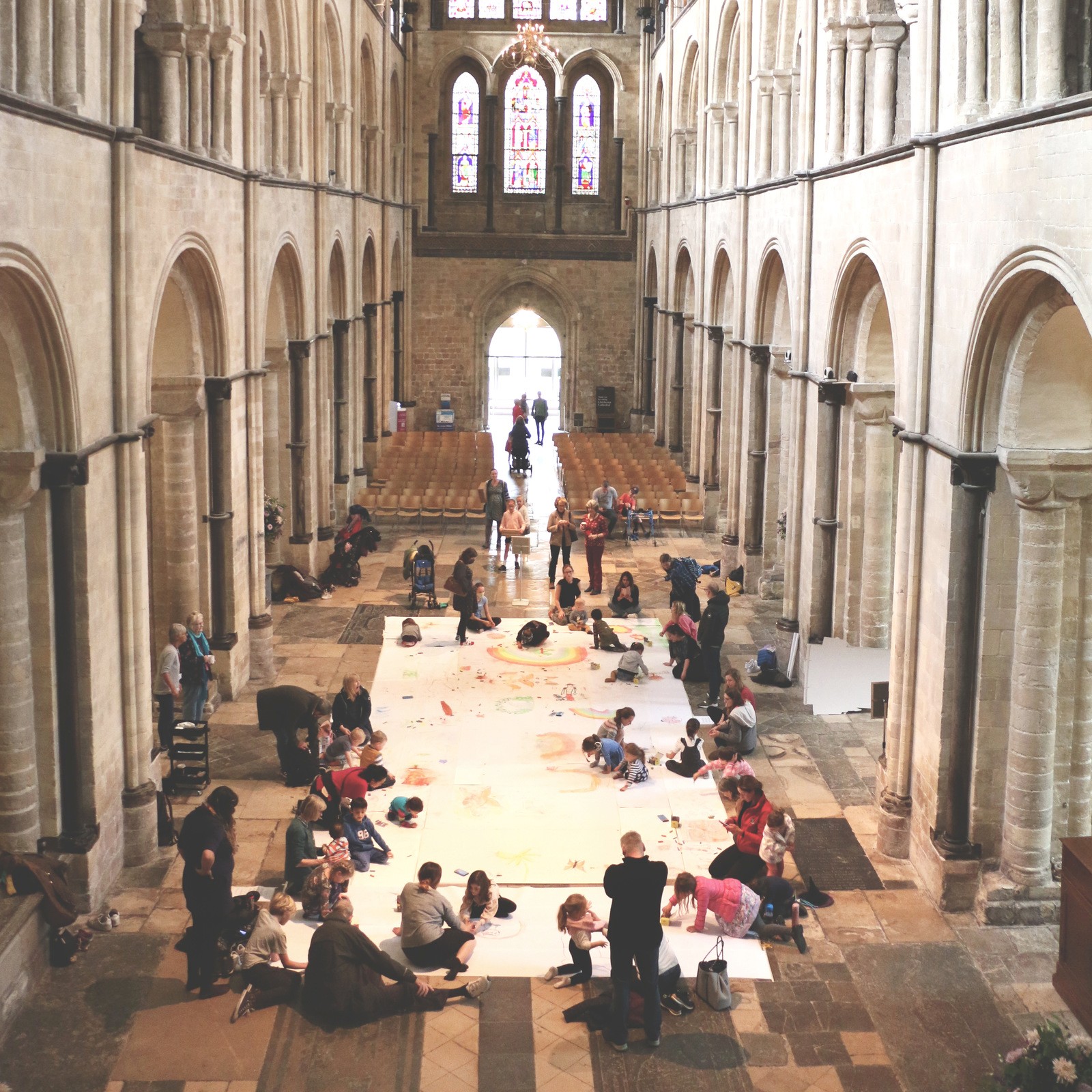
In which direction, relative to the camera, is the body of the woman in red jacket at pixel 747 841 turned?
to the viewer's left

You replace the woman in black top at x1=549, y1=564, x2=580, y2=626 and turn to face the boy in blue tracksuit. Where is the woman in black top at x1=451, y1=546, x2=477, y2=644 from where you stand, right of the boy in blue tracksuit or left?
right

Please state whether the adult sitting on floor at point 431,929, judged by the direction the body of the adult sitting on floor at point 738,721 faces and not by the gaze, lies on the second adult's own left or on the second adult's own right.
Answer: on the second adult's own left

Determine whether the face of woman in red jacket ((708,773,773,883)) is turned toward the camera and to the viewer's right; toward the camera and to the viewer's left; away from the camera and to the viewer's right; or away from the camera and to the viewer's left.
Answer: toward the camera and to the viewer's left

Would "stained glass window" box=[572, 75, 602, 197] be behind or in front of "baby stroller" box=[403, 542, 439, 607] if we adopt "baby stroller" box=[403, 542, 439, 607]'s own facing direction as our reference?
behind

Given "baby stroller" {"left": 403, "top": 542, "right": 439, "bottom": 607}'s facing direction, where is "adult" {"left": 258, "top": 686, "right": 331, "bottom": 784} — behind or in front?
in front

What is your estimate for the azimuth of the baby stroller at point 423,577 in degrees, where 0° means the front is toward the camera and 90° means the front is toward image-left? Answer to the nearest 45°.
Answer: approximately 0°

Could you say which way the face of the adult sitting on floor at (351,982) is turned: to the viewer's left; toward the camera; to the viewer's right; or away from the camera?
away from the camera

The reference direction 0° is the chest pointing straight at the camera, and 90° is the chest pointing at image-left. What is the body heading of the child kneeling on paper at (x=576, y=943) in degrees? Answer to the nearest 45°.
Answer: approximately 225°

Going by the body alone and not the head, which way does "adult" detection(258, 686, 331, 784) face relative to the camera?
to the viewer's right

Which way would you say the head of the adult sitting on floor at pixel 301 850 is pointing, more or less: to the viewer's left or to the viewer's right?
to the viewer's right

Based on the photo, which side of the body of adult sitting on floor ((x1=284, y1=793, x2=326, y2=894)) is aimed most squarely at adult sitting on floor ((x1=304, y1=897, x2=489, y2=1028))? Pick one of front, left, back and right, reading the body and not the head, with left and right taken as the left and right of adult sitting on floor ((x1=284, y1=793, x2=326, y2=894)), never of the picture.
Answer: right

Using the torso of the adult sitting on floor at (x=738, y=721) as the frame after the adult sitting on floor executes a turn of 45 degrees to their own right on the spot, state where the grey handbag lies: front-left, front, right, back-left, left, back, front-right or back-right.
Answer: back-left
